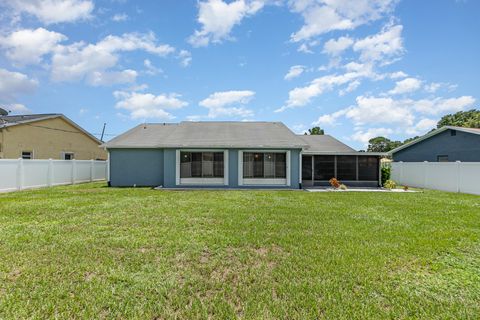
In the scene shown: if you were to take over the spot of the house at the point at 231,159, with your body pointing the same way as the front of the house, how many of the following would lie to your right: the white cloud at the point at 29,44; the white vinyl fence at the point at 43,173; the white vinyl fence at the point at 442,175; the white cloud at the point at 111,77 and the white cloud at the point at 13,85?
1

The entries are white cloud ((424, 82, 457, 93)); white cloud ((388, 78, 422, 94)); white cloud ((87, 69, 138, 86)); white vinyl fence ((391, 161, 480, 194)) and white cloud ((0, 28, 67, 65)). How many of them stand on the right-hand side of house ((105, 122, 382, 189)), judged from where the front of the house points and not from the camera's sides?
3

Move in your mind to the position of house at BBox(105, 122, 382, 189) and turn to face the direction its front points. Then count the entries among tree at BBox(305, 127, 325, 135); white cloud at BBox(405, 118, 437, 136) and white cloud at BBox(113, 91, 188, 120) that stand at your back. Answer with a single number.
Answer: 0

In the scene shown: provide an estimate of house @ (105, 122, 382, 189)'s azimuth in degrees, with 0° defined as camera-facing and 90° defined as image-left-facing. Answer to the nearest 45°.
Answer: approximately 180°

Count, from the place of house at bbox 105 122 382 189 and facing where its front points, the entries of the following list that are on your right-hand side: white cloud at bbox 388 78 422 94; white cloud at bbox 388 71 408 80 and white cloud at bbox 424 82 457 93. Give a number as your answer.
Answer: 3

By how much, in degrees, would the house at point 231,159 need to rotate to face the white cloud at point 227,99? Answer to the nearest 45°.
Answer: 0° — it already faces it

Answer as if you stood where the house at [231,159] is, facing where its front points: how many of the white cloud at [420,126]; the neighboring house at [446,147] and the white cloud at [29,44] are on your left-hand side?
1

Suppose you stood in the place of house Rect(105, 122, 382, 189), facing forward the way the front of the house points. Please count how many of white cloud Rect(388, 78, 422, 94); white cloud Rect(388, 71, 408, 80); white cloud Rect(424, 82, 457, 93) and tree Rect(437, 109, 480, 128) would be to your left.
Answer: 0

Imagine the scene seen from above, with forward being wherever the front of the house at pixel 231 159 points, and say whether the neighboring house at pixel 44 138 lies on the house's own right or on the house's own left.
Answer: on the house's own left

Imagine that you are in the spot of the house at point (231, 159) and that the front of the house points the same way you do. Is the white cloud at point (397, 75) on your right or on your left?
on your right

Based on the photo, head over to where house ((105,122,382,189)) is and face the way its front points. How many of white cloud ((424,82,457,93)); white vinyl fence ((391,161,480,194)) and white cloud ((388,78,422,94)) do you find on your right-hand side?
3

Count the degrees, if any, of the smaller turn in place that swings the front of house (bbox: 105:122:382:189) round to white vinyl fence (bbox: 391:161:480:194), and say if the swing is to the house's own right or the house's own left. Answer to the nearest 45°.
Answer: approximately 90° to the house's own right

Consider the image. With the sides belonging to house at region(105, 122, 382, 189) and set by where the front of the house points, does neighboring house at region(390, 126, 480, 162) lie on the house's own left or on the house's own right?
on the house's own right
